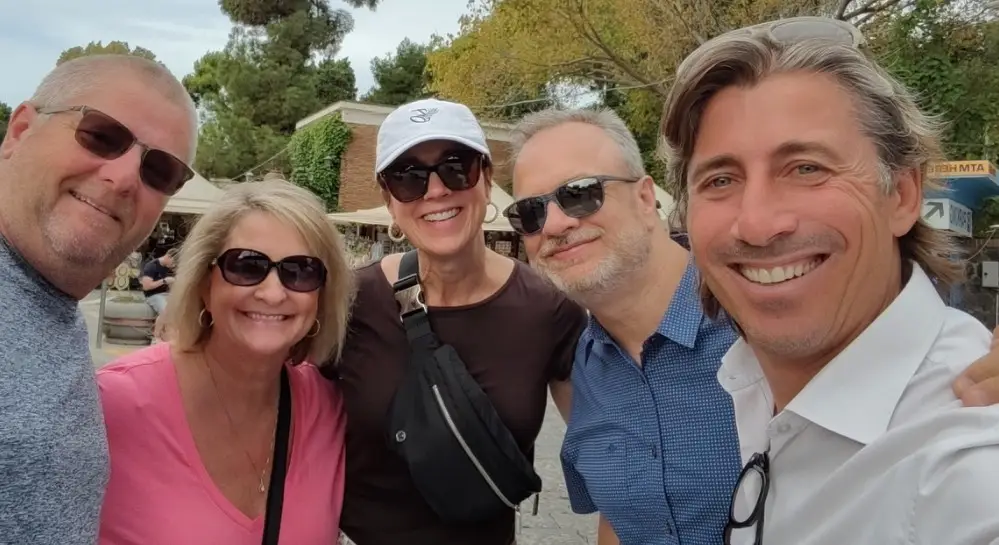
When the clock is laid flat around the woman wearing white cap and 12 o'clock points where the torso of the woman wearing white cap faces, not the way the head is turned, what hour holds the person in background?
The person in background is roughly at 5 o'clock from the woman wearing white cap.

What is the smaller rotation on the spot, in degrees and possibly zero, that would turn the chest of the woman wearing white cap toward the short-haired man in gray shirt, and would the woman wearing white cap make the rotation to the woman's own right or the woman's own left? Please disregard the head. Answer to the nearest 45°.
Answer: approximately 45° to the woman's own right

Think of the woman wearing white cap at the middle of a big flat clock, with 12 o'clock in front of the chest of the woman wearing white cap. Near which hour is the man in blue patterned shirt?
The man in blue patterned shirt is roughly at 10 o'clock from the woman wearing white cap.

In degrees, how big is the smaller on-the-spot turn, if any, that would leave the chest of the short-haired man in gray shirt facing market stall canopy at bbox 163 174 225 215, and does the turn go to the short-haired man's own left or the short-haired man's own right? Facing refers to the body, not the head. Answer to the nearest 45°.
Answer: approximately 135° to the short-haired man's own left

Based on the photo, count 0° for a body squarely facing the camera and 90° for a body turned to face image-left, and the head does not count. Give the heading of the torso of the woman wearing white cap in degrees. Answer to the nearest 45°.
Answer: approximately 0°

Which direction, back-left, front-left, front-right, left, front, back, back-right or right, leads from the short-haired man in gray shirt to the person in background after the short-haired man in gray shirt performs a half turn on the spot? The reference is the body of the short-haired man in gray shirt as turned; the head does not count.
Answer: front-right

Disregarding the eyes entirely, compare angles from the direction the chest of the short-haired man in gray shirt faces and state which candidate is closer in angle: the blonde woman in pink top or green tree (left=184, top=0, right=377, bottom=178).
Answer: the blonde woman in pink top
